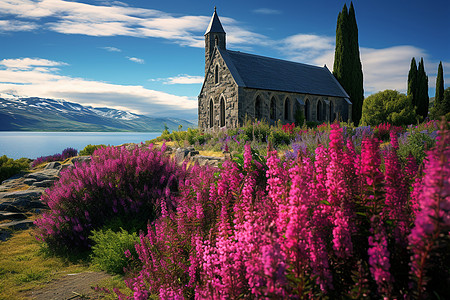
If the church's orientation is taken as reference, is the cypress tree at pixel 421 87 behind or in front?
behind

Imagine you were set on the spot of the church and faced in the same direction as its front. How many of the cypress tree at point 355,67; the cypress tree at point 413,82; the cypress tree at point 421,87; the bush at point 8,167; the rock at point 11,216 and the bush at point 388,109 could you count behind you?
4

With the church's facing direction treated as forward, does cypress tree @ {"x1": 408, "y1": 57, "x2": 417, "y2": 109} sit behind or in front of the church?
behind

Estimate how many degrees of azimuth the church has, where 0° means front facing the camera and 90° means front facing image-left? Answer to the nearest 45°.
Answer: approximately 45°

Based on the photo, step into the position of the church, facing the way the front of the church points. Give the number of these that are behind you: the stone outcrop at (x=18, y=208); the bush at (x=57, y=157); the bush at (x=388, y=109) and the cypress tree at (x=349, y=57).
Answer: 2

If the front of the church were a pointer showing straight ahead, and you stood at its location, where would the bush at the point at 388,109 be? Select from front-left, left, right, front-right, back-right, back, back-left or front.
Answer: back

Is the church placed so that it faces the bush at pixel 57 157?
yes

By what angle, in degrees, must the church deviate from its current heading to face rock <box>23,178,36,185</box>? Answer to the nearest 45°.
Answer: approximately 45° to its left

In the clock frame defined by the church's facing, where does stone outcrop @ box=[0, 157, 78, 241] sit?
The stone outcrop is roughly at 11 o'clock from the church.

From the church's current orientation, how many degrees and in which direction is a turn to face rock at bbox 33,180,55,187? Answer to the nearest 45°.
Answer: approximately 45° to its left

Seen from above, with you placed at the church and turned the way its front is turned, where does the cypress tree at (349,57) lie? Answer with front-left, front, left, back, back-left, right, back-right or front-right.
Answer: back

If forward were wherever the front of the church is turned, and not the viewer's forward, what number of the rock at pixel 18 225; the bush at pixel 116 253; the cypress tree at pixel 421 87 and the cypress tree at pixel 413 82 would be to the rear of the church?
2

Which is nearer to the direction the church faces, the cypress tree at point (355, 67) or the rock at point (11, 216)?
the rock

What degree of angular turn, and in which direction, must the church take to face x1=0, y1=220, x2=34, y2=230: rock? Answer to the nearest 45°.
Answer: approximately 45° to its left

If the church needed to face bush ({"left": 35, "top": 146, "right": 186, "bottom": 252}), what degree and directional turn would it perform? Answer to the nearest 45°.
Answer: approximately 45° to its left
